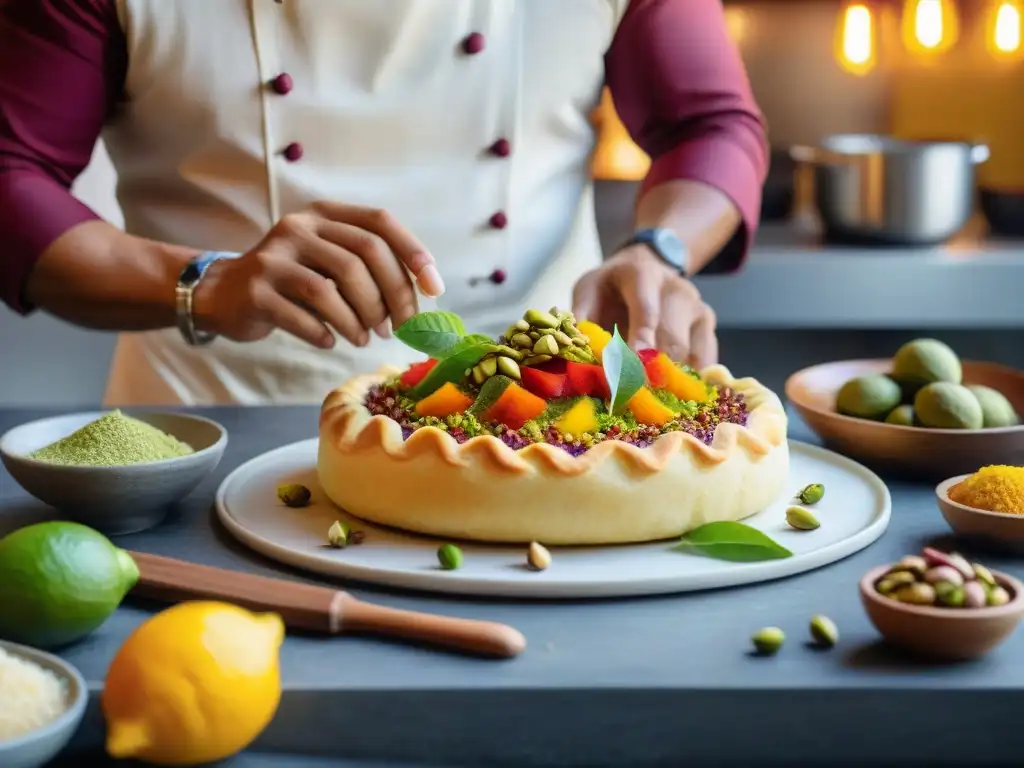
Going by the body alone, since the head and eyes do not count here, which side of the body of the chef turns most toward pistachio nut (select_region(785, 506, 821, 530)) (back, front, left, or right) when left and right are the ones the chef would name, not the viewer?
front

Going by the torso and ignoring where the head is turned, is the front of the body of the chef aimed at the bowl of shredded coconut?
yes

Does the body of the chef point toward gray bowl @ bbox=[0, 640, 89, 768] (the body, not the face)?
yes

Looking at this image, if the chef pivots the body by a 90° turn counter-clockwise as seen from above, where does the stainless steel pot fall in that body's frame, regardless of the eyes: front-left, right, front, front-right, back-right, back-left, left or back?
front-left

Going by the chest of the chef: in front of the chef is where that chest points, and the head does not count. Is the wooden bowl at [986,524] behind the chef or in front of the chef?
in front

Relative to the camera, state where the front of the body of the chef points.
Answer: toward the camera

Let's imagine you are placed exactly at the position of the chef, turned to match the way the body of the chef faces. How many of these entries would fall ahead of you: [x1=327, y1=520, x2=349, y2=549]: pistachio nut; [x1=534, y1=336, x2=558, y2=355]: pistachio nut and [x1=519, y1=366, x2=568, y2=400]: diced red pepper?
3

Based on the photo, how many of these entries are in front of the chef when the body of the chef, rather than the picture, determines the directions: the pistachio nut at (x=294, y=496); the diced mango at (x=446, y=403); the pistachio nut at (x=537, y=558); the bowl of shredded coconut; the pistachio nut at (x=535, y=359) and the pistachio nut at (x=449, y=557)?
6

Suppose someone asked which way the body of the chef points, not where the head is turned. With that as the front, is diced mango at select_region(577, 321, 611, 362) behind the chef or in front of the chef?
in front

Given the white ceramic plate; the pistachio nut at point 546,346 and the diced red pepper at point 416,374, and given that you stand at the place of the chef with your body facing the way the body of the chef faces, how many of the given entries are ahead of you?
3

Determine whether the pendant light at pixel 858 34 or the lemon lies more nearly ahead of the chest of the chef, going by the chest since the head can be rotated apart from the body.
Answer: the lemon

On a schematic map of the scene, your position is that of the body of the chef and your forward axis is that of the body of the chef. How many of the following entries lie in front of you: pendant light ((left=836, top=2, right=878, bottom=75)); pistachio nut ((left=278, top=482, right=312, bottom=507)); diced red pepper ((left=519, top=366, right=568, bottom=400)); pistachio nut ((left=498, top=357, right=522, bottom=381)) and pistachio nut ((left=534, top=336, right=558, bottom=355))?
4

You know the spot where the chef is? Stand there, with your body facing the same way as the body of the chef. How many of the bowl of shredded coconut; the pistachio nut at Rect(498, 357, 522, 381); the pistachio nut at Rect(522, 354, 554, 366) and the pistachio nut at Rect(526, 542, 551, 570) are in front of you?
4

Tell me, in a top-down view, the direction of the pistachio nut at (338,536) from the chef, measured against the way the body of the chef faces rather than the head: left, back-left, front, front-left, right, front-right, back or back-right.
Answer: front

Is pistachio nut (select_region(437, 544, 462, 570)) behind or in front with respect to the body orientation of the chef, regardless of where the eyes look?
in front
